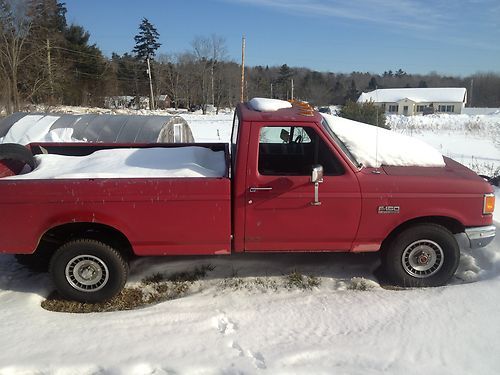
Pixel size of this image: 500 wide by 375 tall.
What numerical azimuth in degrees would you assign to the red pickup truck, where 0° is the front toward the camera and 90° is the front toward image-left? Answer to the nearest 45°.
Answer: approximately 270°
